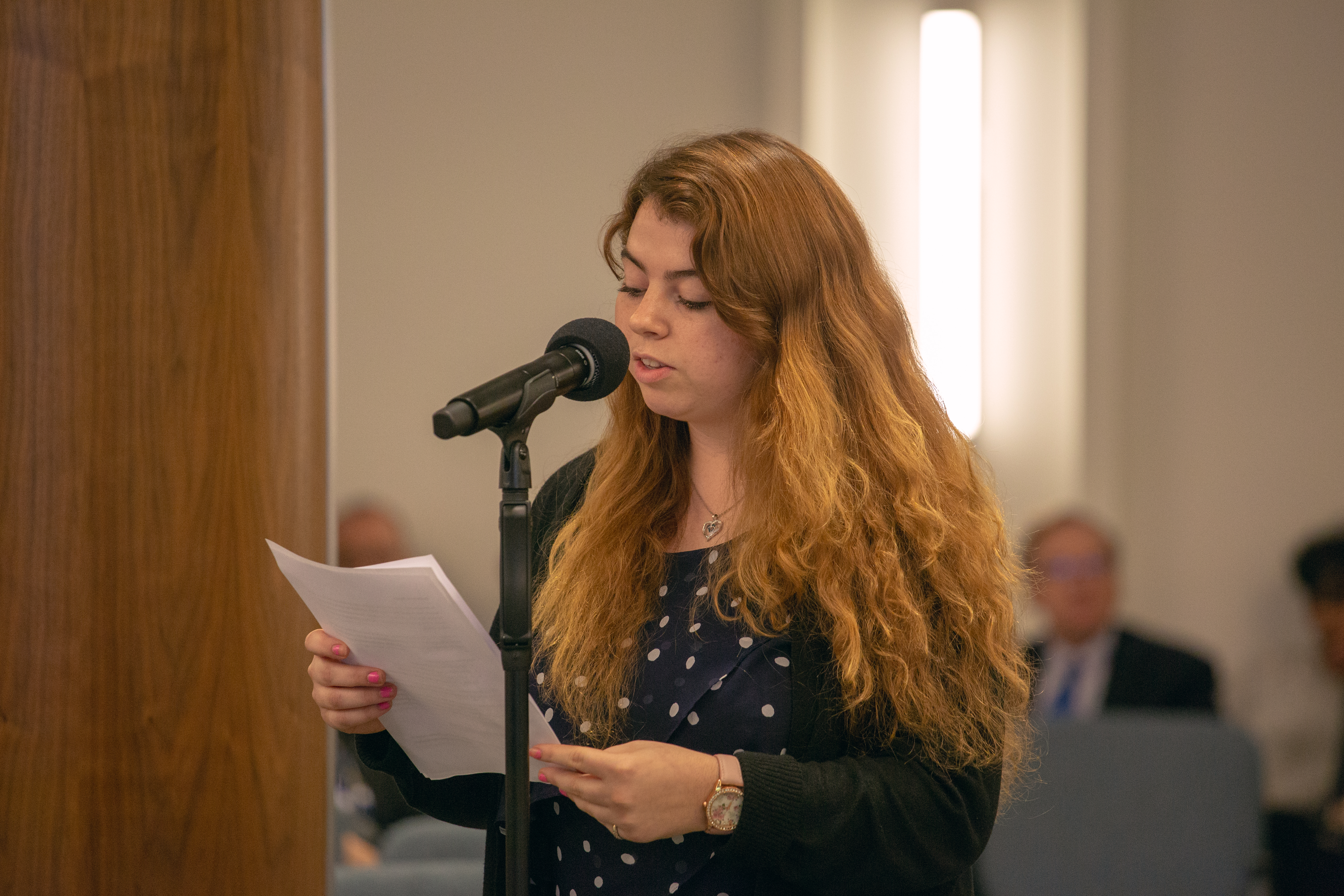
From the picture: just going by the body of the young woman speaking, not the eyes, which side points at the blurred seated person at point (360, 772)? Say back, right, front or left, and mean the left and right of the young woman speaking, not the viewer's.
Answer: right

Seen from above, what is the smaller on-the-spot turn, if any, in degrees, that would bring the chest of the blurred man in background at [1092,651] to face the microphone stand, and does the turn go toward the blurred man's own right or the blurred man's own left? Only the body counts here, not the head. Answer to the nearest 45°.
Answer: approximately 45° to the blurred man's own left

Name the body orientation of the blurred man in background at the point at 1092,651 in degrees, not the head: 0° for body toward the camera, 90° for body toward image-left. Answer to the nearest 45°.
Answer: approximately 45°

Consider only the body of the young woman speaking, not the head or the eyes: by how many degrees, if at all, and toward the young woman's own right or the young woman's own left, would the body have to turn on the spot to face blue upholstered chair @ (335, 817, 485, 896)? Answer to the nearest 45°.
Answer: approximately 90° to the young woman's own right

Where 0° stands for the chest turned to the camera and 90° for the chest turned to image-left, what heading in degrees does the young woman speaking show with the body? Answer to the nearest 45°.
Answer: approximately 45°

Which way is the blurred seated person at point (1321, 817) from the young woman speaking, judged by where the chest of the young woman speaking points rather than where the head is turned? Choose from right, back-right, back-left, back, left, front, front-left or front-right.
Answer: back

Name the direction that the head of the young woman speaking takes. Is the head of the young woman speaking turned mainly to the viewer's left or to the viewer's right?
to the viewer's left

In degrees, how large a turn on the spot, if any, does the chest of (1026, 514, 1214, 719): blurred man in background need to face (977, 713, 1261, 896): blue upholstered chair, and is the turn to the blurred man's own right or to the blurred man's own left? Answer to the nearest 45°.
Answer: approximately 45° to the blurred man's own left
